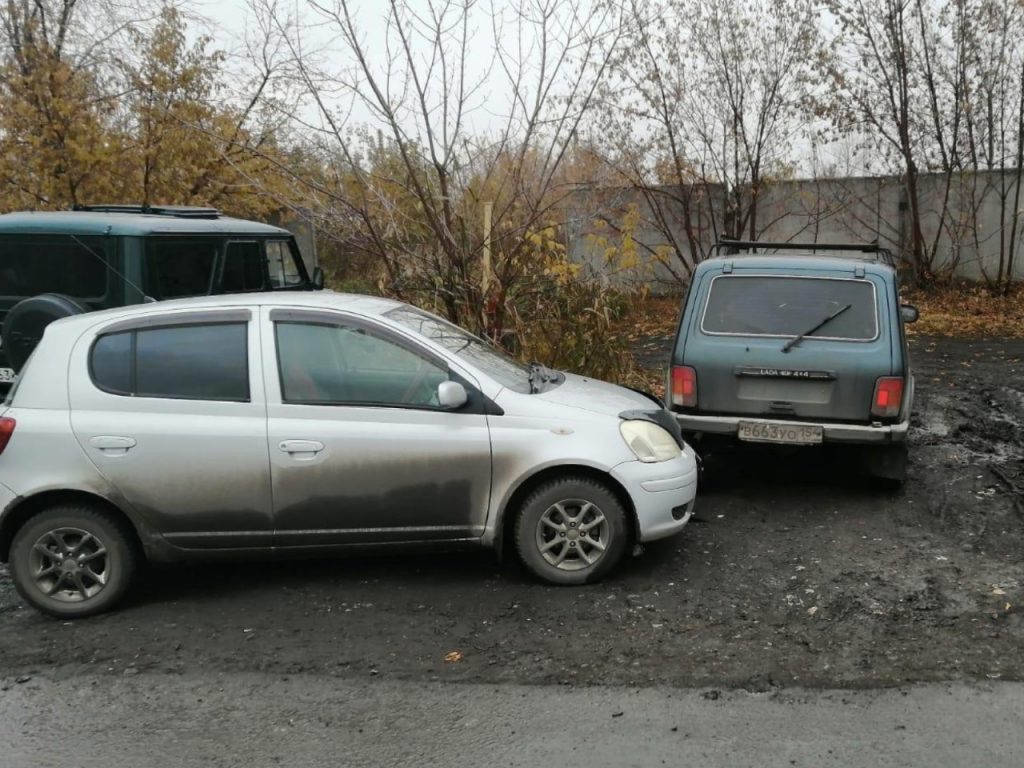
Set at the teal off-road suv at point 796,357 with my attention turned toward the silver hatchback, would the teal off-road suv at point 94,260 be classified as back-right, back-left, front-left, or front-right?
front-right

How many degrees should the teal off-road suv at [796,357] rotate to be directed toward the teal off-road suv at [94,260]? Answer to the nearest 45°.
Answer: approximately 90° to its left

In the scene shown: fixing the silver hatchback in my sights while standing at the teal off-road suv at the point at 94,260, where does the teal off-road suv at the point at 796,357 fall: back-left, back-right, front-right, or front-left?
front-left

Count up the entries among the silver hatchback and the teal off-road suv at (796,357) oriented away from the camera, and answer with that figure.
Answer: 1

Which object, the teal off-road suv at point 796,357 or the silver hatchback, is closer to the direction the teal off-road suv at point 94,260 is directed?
the teal off-road suv at point 796,357

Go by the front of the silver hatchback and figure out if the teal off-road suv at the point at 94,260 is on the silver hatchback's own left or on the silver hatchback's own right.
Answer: on the silver hatchback's own left

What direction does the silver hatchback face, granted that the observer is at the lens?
facing to the right of the viewer

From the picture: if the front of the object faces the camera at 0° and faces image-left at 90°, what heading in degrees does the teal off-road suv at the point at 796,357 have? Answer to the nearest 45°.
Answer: approximately 180°

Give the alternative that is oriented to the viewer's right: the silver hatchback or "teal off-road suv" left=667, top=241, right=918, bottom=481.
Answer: the silver hatchback

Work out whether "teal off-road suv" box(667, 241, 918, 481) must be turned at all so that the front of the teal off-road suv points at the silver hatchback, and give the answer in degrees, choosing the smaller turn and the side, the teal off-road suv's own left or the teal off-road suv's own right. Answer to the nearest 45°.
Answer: approximately 135° to the teal off-road suv's own left

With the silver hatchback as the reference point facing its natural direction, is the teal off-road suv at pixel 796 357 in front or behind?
in front

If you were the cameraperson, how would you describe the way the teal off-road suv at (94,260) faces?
facing away from the viewer and to the right of the viewer
